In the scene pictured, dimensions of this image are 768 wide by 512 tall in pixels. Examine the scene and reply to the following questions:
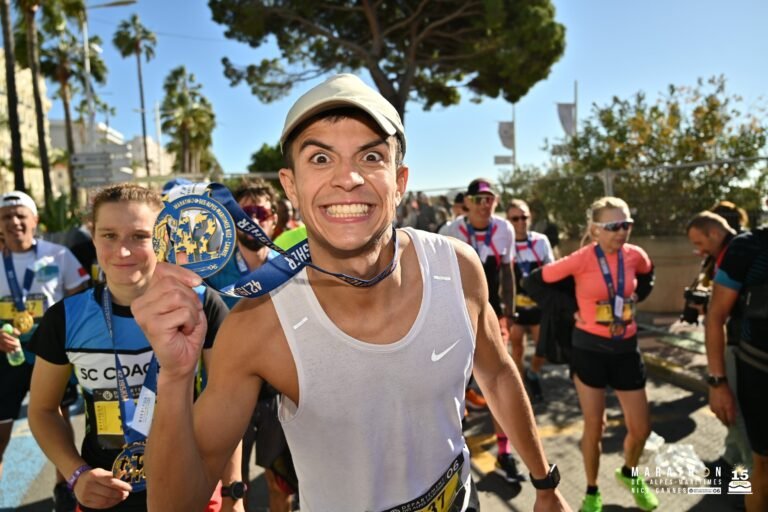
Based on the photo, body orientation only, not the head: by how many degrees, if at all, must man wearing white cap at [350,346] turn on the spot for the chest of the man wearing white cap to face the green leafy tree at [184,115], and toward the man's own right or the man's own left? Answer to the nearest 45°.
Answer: approximately 180°

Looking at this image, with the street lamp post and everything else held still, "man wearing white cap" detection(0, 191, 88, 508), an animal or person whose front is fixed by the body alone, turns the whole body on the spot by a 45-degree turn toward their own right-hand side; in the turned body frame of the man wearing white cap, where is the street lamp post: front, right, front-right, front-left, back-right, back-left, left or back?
back-right

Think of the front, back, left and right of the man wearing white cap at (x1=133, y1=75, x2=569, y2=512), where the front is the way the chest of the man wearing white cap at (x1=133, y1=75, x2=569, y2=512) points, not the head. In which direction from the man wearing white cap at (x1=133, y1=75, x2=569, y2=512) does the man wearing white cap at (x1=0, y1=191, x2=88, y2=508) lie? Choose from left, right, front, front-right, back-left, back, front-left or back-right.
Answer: back-right

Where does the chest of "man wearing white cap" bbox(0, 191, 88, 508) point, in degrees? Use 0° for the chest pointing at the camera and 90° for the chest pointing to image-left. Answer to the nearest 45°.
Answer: approximately 0°

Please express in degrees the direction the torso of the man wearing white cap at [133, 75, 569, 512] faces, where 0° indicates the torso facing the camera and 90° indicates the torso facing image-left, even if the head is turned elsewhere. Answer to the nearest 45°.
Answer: approximately 0°

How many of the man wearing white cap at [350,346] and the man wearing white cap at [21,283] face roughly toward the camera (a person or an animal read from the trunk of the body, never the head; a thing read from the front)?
2

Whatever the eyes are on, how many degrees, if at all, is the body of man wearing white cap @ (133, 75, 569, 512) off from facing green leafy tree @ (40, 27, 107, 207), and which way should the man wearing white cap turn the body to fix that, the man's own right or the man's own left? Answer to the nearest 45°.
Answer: approximately 135° to the man's own right
